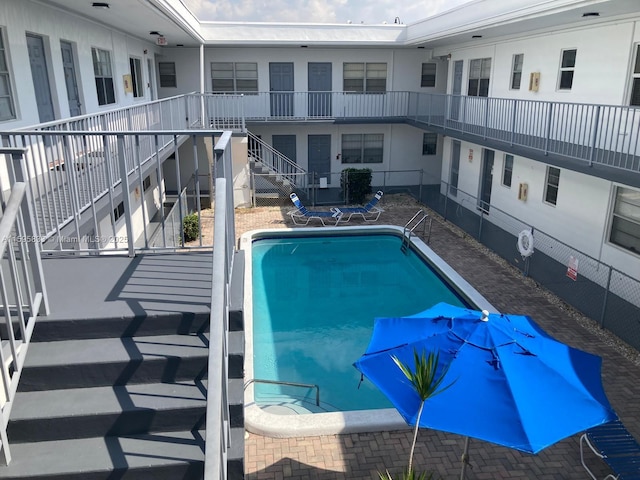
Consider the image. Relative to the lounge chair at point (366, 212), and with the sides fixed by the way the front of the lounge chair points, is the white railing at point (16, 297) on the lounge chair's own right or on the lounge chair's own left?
on the lounge chair's own left

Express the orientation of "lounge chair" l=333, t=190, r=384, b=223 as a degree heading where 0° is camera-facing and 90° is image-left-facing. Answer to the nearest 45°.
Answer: approximately 90°

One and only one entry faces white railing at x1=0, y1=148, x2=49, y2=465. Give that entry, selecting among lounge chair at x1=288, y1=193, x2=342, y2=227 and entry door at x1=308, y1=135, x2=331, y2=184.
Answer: the entry door

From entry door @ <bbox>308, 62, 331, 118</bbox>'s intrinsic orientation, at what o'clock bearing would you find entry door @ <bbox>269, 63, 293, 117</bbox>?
entry door @ <bbox>269, 63, 293, 117</bbox> is roughly at 3 o'clock from entry door @ <bbox>308, 62, 331, 118</bbox>.

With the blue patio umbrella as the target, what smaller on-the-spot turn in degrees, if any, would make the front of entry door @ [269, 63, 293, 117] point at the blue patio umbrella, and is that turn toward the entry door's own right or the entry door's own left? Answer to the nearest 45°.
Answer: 0° — it already faces it

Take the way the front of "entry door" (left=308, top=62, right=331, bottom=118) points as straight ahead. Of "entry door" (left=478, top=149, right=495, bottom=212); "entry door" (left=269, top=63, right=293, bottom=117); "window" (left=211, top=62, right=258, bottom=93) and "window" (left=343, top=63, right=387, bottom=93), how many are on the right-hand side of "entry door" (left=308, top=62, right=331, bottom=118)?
2

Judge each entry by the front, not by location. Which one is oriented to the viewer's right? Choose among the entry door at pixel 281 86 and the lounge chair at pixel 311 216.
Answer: the lounge chair

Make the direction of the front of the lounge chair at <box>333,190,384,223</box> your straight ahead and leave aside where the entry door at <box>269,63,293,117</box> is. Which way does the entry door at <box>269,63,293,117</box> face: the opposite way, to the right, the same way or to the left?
to the left

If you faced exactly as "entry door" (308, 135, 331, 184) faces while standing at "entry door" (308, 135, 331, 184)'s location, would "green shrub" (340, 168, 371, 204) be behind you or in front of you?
in front

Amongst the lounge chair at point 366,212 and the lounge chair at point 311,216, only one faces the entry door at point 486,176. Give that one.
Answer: the lounge chair at point 311,216

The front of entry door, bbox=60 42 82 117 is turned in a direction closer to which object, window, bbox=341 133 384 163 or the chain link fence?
the chain link fence

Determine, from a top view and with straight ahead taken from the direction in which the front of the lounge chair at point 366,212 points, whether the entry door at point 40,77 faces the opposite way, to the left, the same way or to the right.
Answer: the opposite way

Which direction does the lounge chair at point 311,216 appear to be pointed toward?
to the viewer's right

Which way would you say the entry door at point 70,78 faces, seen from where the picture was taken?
facing the viewer and to the right of the viewer

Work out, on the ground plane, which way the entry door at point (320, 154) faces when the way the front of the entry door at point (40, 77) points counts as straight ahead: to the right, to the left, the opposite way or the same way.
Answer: to the right

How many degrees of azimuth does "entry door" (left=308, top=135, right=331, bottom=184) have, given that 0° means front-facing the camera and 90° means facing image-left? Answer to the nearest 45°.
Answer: approximately 0°
